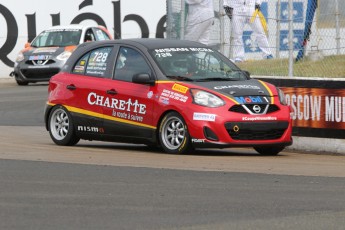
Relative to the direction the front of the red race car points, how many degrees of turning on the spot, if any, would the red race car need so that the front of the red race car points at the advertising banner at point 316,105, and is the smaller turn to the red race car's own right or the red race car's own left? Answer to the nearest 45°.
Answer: approximately 45° to the red race car's own left

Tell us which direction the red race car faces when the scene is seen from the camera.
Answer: facing the viewer and to the right of the viewer

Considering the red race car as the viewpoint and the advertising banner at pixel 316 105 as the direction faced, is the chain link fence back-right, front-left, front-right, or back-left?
front-left

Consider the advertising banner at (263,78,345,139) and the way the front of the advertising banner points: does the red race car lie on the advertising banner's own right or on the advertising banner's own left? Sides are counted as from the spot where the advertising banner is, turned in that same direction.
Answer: on the advertising banner's own right

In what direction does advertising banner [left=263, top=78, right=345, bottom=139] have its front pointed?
toward the camera

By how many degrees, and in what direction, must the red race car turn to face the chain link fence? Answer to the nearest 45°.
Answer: approximately 90° to its left

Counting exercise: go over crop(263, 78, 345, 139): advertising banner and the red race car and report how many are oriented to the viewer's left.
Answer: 0
